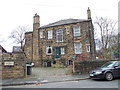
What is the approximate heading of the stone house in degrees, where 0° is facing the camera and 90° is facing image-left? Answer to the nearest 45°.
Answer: approximately 0°

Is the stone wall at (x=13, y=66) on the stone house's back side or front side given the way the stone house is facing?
on the front side

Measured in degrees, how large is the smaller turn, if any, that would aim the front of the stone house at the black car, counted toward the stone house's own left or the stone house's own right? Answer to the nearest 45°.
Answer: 0° — it already faces it

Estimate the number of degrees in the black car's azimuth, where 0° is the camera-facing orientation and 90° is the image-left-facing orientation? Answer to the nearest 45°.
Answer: approximately 45°

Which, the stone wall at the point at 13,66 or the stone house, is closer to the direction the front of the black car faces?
the stone wall

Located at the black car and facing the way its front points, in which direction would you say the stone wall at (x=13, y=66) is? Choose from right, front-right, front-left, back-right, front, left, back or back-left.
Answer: front-right
